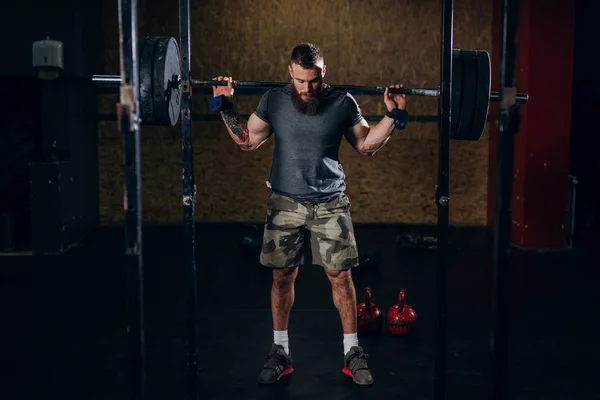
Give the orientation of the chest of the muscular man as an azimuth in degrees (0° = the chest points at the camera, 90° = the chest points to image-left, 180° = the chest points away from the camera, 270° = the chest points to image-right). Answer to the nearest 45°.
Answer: approximately 0°
